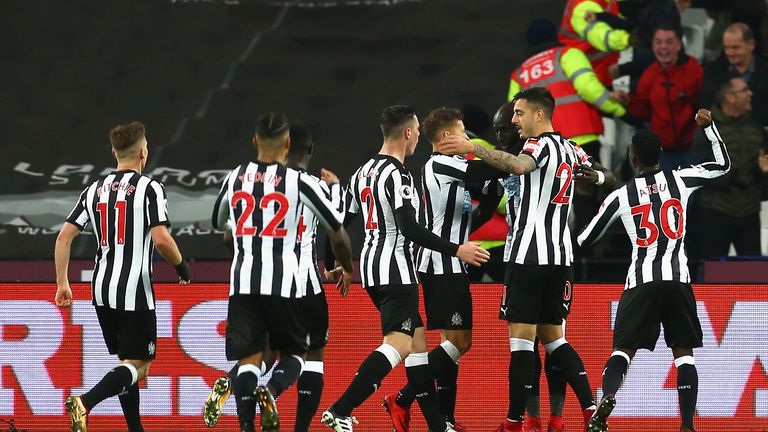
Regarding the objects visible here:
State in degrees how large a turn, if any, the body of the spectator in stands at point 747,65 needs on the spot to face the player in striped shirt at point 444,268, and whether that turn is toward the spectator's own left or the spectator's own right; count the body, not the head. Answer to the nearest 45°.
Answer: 0° — they already face them

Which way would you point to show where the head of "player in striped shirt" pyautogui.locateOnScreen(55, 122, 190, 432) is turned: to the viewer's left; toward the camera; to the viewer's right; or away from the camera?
away from the camera

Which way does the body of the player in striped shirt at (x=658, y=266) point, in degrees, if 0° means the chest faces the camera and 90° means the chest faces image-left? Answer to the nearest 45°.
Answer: approximately 180°

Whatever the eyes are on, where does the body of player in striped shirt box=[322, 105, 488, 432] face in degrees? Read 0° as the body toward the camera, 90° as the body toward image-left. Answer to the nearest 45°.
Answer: approximately 225°

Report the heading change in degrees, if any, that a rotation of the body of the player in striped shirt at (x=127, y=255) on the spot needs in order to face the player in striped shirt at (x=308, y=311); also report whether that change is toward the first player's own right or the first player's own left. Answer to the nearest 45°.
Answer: approximately 45° to the first player's own right
